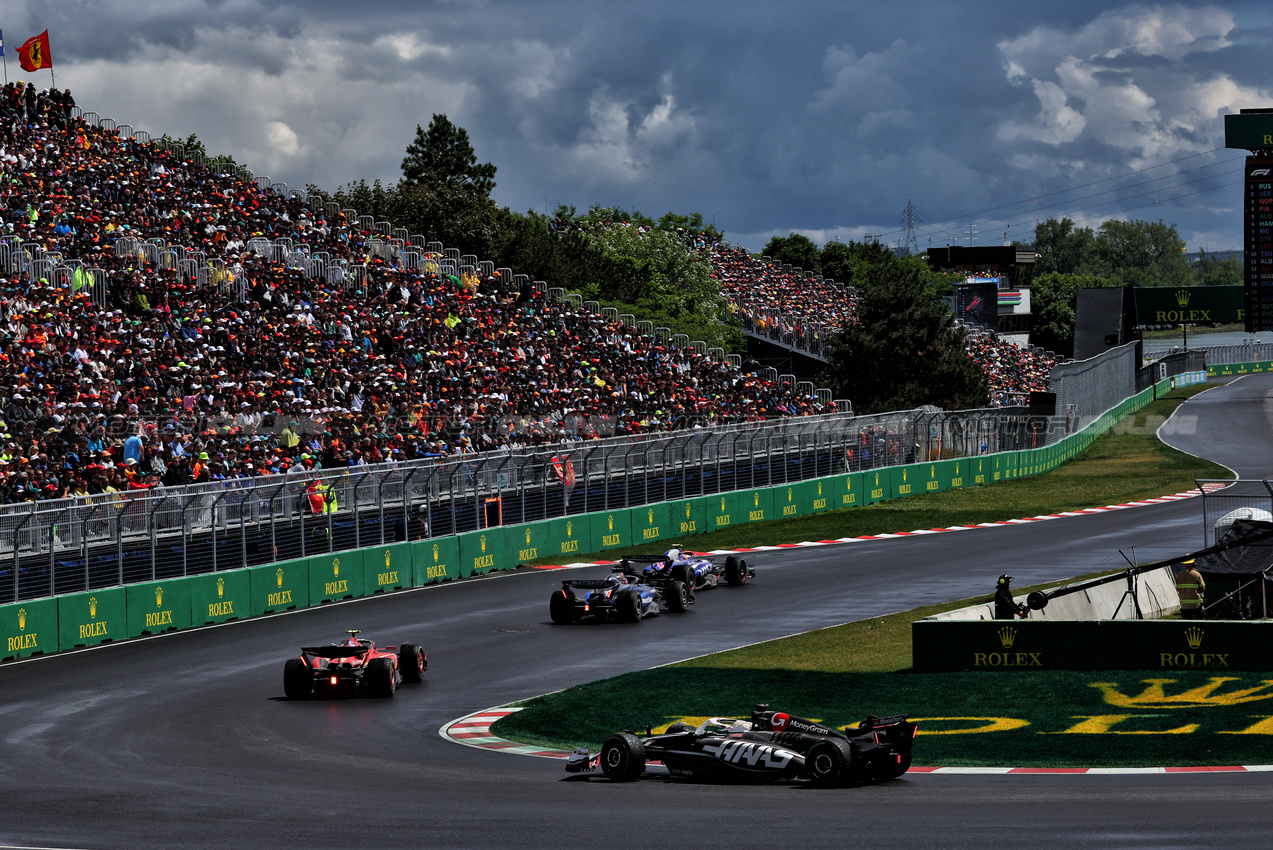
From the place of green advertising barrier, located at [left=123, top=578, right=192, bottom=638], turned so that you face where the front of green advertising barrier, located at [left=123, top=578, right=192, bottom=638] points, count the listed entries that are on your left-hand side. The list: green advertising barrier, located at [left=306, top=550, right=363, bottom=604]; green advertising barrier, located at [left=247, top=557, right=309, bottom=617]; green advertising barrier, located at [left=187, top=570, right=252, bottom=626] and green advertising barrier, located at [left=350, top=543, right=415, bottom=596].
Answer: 4

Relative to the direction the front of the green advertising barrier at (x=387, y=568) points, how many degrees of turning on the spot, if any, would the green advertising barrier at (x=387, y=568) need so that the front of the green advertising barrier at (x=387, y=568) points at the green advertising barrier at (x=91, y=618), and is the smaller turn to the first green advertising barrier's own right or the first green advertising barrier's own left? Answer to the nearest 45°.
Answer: approximately 90° to the first green advertising barrier's own right

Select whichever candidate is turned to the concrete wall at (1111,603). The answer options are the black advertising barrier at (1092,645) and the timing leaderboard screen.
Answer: the timing leaderboard screen

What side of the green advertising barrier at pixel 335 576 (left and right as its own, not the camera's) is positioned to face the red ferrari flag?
back

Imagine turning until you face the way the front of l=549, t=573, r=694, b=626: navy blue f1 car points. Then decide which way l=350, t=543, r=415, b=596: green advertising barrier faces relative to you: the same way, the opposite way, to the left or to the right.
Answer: to the right

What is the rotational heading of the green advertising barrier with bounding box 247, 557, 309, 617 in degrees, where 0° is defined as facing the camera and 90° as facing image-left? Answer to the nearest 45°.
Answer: approximately 315°

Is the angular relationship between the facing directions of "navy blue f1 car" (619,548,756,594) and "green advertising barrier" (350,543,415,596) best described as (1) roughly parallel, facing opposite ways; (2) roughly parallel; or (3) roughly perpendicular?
roughly perpendicular

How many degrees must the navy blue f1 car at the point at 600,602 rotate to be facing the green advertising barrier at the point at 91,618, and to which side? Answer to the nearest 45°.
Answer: approximately 135° to its left

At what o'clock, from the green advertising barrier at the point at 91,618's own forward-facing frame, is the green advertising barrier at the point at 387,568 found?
the green advertising barrier at the point at 387,568 is roughly at 9 o'clock from the green advertising barrier at the point at 91,618.

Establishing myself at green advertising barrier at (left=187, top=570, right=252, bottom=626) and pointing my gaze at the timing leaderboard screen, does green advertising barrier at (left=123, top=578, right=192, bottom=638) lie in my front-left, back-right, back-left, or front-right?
back-right

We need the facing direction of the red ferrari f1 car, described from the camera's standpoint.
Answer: facing away from the viewer and to the right of the viewer
